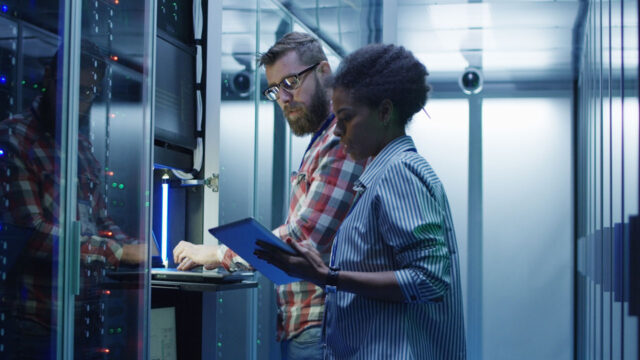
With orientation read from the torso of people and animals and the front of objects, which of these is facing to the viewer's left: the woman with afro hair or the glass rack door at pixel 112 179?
the woman with afro hair

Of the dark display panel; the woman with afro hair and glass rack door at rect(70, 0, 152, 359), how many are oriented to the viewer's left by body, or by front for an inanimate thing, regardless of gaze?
1

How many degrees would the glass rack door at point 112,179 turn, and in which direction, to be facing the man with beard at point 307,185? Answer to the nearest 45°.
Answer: approximately 45° to its left

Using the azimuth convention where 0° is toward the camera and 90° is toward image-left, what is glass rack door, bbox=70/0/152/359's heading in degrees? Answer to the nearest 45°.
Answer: approximately 315°

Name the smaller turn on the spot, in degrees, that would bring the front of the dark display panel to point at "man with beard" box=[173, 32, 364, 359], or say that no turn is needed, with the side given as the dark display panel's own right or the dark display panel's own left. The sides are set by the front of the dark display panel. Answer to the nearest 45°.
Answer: approximately 45° to the dark display panel's own right

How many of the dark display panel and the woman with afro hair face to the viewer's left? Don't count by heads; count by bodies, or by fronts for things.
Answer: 1

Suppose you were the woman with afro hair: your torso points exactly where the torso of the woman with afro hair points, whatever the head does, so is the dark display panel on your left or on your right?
on your right

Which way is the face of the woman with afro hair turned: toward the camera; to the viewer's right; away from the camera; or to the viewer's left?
to the viewer's left

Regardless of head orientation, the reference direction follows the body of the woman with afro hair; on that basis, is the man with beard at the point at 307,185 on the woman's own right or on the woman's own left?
on the woman's own right

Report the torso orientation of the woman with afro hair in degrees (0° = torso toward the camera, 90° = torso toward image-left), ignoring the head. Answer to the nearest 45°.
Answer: approximately 90°

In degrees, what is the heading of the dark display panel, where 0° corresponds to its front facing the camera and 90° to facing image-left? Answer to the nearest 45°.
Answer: approximately 315°
